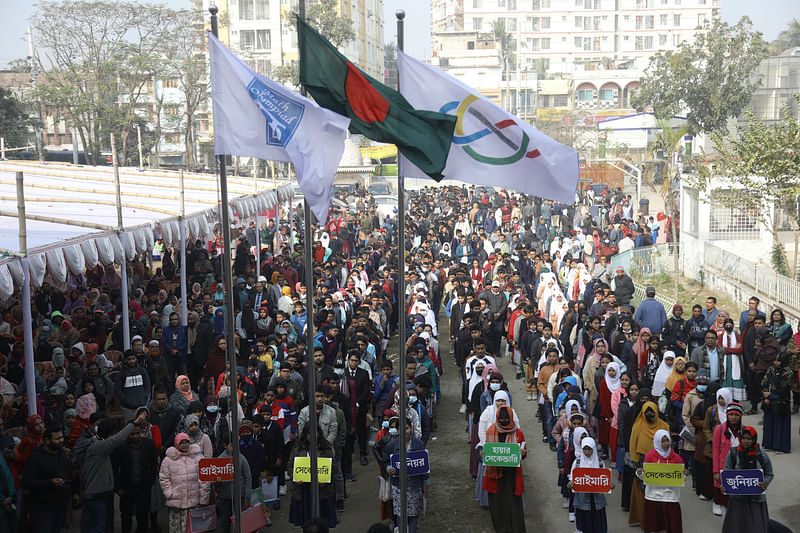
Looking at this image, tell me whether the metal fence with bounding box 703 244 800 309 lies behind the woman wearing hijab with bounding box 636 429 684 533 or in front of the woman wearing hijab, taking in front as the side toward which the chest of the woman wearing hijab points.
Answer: behind

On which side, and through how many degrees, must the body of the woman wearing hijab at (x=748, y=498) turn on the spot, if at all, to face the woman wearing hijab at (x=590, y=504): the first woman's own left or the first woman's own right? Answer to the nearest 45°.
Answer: approximately 90° to the first woman's own right

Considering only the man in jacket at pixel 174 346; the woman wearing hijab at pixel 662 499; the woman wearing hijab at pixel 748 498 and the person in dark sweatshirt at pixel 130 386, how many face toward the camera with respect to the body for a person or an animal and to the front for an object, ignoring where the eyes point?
4

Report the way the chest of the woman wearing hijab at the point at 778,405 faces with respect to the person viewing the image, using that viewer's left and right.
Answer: facing the viewer and to the left of the viewer

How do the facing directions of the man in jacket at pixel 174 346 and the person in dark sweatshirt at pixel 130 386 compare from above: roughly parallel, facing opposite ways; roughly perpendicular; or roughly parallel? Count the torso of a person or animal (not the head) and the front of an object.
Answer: roughly parallel

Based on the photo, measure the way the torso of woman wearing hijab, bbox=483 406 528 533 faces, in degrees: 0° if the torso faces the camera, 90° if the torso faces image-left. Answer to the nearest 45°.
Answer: approximately 0°

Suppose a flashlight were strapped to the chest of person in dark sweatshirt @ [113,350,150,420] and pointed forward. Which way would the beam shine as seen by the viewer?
toward the camera

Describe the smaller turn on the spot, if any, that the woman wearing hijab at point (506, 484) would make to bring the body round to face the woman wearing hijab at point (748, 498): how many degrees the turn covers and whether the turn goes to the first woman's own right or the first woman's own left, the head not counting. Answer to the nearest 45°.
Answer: approximately 90° to the first woman's own left

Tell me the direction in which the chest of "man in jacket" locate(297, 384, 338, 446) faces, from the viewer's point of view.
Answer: toward the camera

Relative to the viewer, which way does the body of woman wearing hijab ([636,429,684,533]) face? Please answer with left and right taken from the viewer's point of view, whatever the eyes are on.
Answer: facing the viewer

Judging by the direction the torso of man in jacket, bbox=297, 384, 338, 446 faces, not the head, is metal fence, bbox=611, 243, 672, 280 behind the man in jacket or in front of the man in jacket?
behind

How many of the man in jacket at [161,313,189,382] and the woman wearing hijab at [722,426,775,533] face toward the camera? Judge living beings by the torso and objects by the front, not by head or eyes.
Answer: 2

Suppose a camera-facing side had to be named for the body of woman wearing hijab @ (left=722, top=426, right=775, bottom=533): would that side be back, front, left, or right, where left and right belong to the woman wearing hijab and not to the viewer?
front

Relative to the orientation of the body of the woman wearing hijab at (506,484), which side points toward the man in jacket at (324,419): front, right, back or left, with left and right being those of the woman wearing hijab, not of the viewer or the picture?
right

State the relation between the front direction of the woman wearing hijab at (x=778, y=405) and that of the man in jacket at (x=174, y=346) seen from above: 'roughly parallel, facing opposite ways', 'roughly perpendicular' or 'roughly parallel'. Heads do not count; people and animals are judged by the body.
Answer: roughly perpendicular

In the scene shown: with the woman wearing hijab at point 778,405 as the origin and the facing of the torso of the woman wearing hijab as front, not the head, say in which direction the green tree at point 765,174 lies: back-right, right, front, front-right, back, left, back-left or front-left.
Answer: back-right
